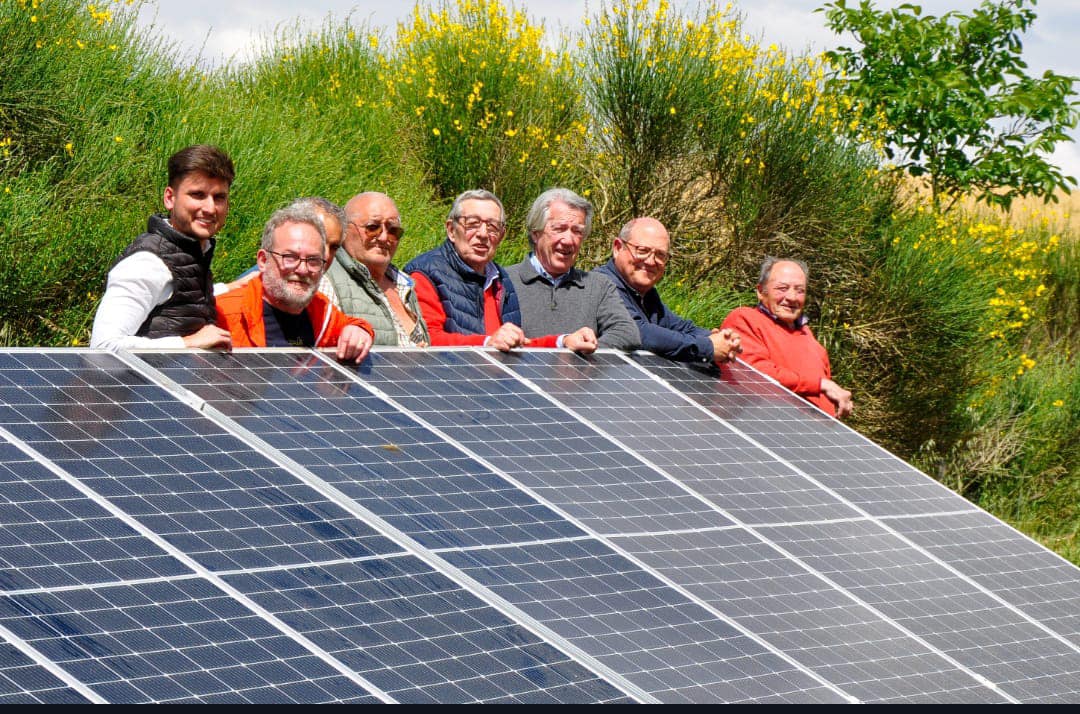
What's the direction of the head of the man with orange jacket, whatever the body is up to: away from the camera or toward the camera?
toward the camera

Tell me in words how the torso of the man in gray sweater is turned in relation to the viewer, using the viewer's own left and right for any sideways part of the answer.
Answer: facing the viewer

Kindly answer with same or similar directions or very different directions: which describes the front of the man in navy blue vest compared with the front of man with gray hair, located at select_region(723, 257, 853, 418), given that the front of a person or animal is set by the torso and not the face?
same or similar directions

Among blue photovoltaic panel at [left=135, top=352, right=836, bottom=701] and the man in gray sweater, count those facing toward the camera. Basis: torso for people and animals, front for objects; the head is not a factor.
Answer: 2

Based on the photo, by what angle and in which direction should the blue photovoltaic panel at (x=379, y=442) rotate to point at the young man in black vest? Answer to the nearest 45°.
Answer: approximately 135° to its right

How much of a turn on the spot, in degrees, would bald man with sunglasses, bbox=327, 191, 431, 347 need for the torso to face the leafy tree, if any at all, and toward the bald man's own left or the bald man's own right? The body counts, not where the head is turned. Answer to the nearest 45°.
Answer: approximately 90° to the bald man's own left

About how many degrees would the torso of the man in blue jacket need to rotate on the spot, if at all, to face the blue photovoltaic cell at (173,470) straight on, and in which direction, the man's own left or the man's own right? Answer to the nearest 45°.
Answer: approximately 45° to the man's own right

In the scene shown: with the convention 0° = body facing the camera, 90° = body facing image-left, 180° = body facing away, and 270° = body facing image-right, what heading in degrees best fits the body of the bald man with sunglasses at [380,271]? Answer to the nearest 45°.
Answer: approximately 315°

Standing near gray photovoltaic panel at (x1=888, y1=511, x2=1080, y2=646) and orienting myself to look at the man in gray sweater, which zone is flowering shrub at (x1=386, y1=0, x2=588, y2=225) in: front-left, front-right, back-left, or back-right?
front-right

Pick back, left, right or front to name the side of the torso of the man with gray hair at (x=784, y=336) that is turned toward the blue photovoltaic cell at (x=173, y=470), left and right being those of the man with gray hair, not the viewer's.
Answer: right
